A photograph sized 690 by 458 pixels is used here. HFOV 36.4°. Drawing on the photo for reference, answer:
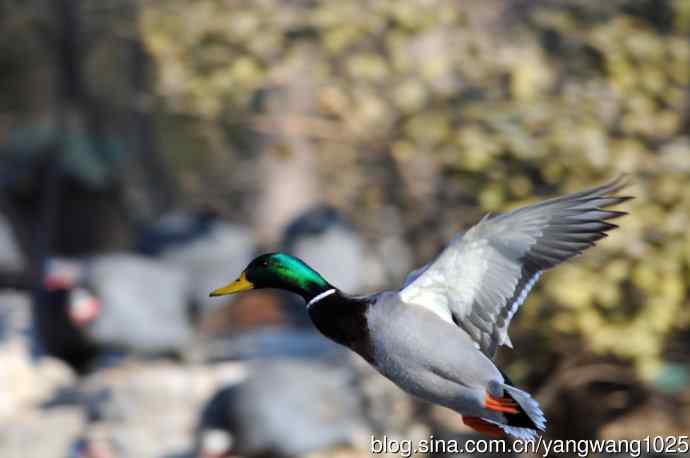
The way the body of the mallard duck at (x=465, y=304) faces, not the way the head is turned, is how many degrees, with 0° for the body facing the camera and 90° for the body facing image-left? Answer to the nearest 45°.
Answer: approximately 90°

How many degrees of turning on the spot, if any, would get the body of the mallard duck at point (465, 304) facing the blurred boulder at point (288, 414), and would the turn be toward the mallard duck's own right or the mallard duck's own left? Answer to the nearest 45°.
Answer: approximately 90° to the mallard duck's own right
